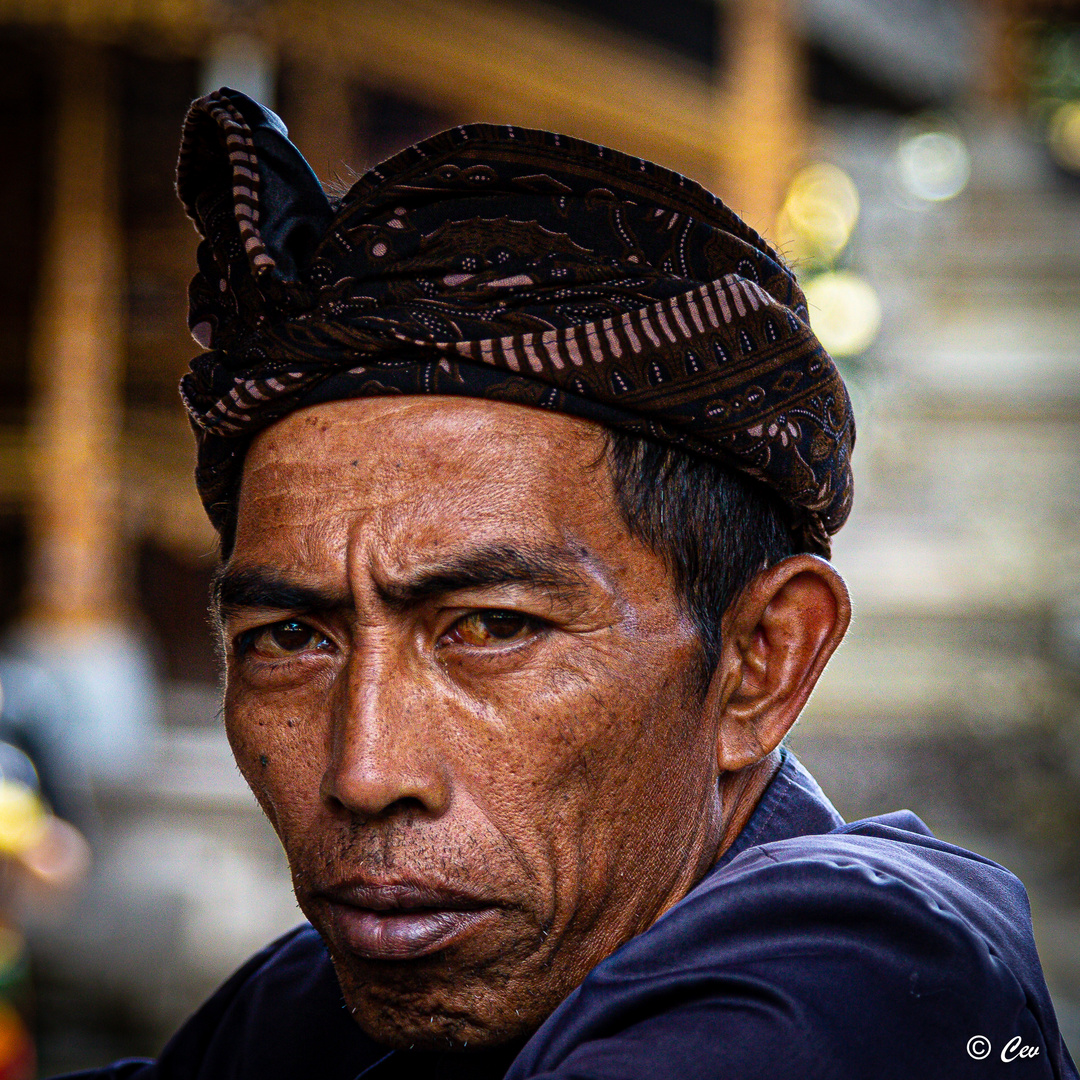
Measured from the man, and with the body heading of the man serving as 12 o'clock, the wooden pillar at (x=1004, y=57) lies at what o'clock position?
The wooden pillar is roughly at 5 o'clock from the man.

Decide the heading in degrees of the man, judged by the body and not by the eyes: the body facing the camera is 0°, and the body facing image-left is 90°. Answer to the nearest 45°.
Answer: approximately 45°

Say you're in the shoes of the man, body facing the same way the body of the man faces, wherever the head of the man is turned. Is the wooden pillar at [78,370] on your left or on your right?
on your right

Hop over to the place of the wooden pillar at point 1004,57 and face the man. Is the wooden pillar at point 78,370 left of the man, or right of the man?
right

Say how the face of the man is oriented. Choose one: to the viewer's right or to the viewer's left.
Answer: to the viewer's left

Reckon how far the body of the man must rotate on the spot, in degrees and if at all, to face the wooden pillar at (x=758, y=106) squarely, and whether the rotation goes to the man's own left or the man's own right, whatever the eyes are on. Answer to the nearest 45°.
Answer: approximately 135° to the man's own right
